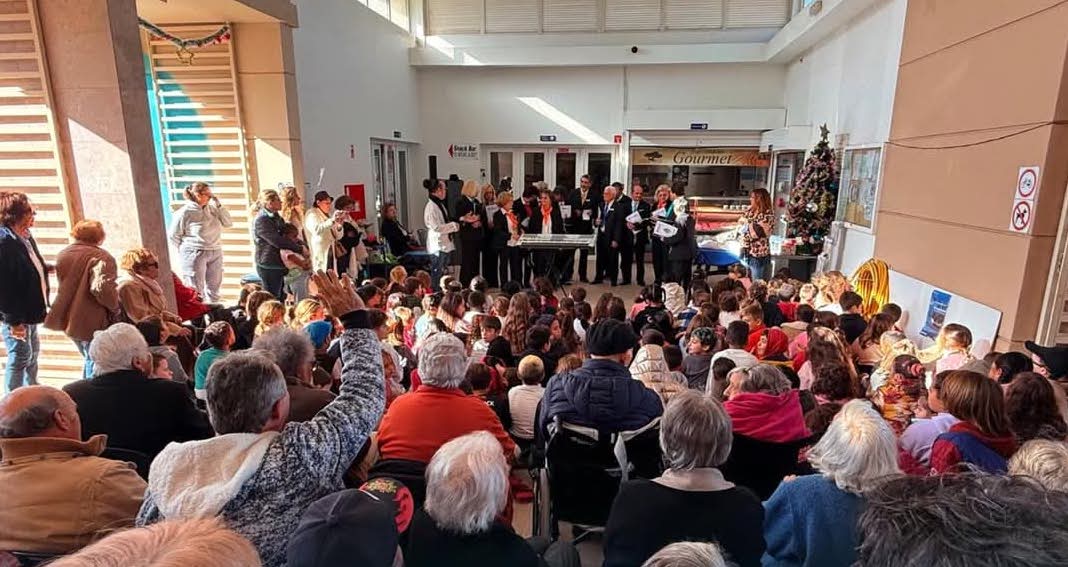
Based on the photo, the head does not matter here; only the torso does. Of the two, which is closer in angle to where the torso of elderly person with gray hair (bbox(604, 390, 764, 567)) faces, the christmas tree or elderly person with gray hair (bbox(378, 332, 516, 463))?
the christmas tree

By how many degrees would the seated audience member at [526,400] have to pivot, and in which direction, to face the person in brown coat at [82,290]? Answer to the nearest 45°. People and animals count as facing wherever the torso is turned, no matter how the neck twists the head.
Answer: approximately 90° to their left

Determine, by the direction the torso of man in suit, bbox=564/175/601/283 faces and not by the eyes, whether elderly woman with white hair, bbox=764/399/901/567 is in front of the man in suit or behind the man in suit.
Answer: in front

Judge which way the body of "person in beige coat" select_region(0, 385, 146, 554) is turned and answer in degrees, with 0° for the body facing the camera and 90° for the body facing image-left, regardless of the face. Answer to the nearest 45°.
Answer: approximately 225°

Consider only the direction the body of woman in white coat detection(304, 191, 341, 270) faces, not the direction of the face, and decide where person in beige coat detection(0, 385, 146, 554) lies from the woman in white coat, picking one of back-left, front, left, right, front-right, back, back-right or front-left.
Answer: right

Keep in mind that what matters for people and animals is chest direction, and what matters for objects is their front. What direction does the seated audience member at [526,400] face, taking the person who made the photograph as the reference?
facing away from the viewer

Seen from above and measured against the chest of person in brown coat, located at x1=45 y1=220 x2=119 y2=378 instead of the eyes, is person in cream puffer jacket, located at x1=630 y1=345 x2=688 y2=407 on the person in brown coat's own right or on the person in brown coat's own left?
on the person in brown coat's own right

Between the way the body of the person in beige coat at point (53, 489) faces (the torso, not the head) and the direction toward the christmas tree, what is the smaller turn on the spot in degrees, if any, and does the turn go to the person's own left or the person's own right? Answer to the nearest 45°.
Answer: approximately 45° to the person's own right

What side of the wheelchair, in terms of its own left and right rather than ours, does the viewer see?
back

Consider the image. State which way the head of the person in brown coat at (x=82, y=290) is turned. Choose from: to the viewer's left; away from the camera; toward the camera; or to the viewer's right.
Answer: away from the camera

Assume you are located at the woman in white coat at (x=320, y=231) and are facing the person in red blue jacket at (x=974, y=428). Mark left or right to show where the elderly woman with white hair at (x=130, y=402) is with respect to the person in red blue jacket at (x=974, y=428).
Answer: right

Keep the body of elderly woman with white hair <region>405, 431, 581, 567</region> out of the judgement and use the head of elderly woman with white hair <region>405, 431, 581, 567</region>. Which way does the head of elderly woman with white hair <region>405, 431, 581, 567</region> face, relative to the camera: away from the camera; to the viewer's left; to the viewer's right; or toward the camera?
away from the camera

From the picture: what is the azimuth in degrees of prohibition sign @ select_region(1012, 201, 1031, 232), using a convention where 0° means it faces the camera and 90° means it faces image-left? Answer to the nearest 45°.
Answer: approximately 45°

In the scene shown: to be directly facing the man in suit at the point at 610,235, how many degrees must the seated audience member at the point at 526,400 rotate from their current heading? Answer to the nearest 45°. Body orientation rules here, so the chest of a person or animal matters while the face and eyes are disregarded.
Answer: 0° — they already face them
